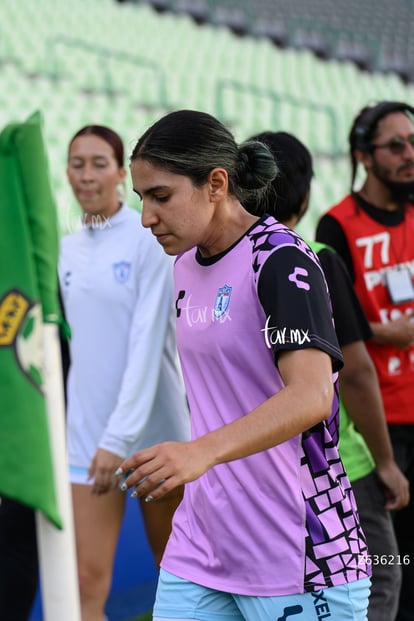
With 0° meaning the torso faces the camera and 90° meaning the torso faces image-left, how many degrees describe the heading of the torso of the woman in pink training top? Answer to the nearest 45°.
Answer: approximately 45°

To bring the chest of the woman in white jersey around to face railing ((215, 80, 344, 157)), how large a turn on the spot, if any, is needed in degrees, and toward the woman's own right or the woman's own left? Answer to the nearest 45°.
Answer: approximately 135° to the woman's own right

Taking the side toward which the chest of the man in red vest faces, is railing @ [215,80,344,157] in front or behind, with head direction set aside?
behind

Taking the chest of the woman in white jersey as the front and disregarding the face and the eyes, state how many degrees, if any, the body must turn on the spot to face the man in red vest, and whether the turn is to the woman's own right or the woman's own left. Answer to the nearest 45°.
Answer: approximately 135° to the woman's own left

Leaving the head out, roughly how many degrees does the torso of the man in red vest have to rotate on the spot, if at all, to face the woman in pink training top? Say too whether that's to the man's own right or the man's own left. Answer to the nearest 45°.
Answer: approximately 45° to the man's own right

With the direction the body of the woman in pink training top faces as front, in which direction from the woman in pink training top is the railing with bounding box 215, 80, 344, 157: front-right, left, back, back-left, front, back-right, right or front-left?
back-right

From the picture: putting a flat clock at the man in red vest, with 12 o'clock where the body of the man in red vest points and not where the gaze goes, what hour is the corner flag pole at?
The corner flag pole is roughly at 2 o'clock from the man in red vest.

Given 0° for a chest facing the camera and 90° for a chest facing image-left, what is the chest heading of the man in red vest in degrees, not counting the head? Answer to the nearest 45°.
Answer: approximately 315°

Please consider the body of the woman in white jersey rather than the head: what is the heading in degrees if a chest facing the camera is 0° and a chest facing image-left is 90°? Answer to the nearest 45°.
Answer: approximately 45°
